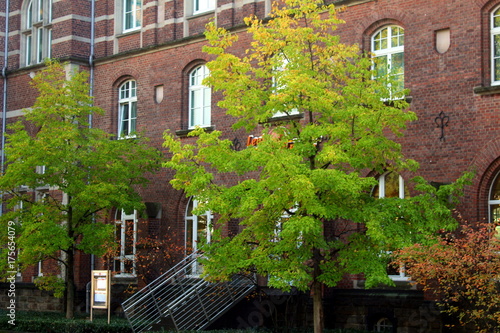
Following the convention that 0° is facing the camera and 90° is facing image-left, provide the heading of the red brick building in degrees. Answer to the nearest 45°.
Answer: approximately 45°

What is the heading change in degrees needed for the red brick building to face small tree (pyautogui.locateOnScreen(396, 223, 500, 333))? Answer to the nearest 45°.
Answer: approximately 90° to its left
